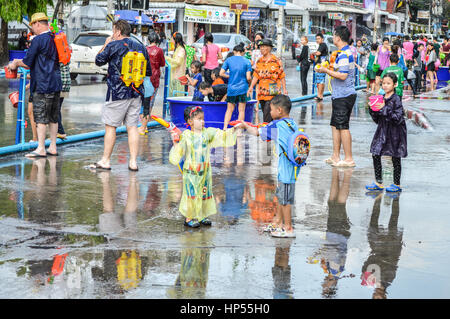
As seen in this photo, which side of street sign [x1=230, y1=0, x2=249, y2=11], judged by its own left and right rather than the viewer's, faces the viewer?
front

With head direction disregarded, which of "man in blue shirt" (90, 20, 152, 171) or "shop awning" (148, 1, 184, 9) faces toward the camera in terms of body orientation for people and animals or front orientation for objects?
the shop awning

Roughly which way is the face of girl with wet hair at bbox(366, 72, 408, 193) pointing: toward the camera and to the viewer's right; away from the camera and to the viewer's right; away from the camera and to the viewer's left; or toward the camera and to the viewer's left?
toward the camera and to the viewer's left

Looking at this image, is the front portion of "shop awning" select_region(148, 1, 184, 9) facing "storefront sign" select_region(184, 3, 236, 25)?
no

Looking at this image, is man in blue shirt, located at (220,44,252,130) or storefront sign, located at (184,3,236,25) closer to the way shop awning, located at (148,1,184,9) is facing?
the man in blue shirt

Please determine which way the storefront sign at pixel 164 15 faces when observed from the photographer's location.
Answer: facing the viewer

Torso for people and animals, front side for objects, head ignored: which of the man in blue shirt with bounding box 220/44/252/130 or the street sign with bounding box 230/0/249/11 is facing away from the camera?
the man in blue shirt

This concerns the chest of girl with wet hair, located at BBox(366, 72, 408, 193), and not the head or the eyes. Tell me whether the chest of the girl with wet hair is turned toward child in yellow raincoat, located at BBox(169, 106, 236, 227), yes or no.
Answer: yes

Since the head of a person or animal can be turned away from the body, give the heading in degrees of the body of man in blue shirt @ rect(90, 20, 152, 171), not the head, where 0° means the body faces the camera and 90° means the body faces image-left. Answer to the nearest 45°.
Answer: approximately 135°

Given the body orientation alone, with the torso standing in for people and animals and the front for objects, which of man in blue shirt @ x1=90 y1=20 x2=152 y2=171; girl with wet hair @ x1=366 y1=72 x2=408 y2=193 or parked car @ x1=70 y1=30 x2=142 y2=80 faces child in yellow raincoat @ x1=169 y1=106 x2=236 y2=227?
the girl with wet hair

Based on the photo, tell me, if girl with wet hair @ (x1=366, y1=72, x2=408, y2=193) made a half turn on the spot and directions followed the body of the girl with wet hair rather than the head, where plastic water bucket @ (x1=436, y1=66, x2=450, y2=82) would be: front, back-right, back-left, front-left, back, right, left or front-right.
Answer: front-left

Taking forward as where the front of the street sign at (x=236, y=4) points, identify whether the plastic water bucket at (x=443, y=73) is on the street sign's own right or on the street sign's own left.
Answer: on the street sign's own left

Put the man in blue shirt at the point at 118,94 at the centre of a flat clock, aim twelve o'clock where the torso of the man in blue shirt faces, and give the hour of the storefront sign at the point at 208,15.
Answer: The storefront sign is roughly at 2 o'clock from the man in blue shirt.
